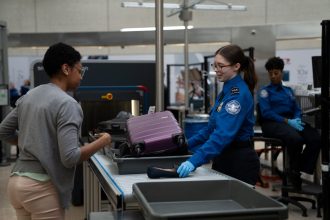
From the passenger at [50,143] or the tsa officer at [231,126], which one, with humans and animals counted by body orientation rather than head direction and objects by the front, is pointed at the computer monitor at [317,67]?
the passenger

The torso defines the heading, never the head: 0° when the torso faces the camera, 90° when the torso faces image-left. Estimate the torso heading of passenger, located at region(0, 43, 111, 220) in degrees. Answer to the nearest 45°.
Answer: approximately 225°

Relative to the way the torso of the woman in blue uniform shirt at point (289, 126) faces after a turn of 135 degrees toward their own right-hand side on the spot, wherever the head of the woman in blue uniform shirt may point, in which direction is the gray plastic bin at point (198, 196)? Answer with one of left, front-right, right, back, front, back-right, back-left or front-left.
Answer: left

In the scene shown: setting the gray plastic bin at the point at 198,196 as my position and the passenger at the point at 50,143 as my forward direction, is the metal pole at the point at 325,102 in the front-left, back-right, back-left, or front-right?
back-right

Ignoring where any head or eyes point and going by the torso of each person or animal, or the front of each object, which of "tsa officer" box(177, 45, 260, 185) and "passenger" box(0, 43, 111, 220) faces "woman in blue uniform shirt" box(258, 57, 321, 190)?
the passenger

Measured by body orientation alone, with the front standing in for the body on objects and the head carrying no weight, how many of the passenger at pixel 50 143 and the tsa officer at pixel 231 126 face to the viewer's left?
1

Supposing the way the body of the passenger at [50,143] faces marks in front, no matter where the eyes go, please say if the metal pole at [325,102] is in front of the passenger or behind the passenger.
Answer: in front

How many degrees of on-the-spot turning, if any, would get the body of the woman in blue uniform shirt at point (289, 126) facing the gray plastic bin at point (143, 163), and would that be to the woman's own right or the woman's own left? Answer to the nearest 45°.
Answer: approximately 45° to the woman's own right

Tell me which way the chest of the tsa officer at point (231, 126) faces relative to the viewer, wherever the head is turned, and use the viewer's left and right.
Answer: facing to the left of the viewer

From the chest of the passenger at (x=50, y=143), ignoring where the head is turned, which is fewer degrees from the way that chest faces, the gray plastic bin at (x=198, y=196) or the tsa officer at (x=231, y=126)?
the tsa officer

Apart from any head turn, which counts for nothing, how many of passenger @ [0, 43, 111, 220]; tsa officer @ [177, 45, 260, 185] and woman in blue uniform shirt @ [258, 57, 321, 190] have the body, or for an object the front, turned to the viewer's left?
1
